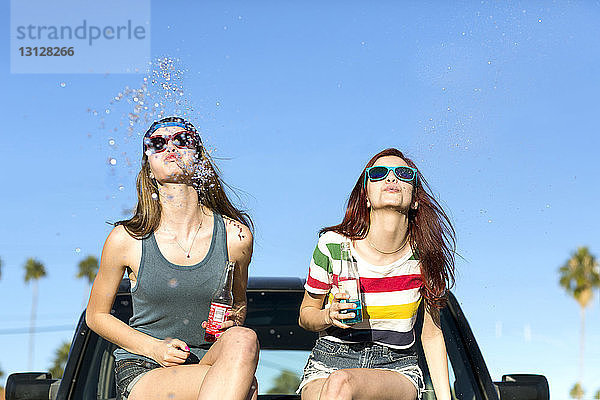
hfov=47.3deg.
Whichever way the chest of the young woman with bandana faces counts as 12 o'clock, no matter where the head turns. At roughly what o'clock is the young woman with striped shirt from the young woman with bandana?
The young woman with striped shirt is roughly at 9 o'clock from the young woman with bandana.

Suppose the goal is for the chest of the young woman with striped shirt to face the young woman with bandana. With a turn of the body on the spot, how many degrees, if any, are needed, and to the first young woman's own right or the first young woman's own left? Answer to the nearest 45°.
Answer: approximately 90° to the first young woman's own right

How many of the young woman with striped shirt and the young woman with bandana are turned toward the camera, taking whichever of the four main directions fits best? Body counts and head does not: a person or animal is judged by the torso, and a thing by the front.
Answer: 2
